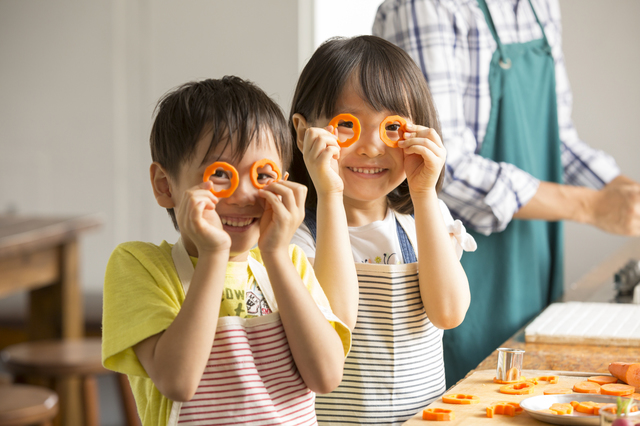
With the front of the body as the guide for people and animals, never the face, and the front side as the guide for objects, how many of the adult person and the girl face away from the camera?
0

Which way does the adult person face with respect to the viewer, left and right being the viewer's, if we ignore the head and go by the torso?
facing the viewer and to the right of the viewer

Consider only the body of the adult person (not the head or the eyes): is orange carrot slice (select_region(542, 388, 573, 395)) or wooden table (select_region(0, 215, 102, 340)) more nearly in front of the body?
the orange carrot slice

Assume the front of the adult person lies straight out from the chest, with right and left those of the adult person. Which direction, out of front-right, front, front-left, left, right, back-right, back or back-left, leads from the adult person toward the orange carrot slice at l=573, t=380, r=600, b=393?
front-right

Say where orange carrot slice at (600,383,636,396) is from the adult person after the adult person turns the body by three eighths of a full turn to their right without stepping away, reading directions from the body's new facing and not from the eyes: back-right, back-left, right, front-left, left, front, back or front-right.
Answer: left
